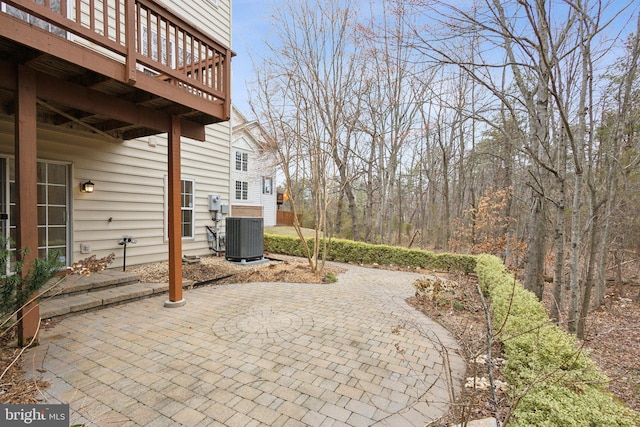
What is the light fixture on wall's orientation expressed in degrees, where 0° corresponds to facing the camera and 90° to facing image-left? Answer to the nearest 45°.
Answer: approximately 315°

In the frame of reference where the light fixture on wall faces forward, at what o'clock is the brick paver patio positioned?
The brick paver patio is roughly at 1 o'clock from the light fixture on wall.

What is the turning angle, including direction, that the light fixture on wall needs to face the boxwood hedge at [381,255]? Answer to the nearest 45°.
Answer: approximately 45° to its left

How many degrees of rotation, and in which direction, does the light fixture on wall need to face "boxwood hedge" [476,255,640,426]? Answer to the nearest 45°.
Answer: approximately 45° to its right
